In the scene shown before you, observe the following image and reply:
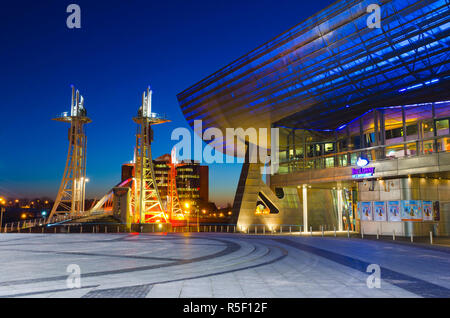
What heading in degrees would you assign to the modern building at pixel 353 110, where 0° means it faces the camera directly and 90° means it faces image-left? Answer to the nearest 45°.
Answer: approximately 45°
